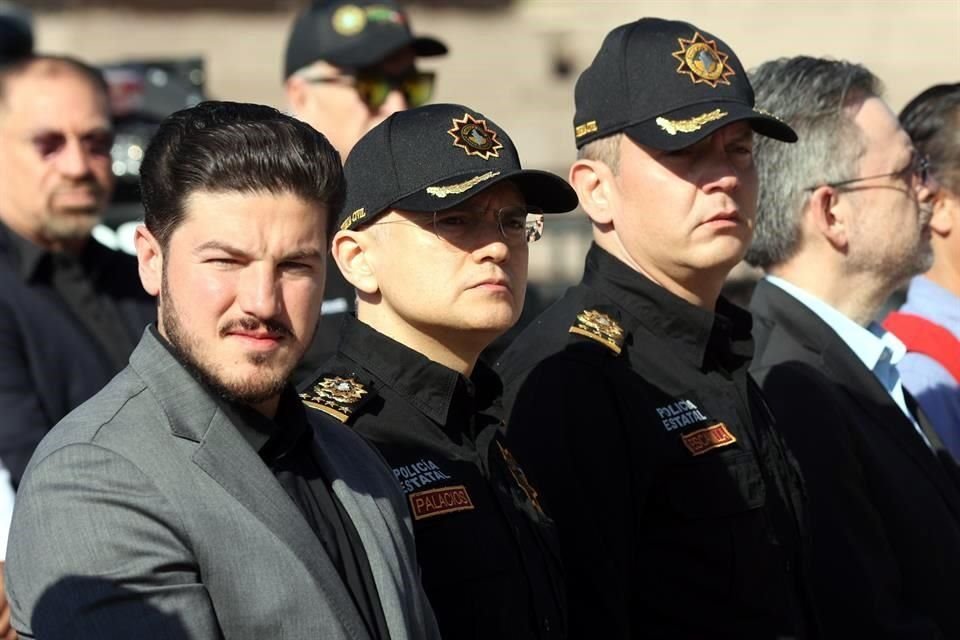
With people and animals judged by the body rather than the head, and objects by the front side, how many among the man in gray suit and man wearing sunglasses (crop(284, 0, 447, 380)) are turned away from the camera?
0

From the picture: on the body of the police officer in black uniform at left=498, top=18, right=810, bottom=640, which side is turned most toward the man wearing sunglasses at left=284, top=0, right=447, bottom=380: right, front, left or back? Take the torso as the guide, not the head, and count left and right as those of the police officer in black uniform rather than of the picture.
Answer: back

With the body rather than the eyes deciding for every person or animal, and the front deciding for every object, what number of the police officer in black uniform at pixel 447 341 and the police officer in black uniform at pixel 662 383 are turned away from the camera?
0

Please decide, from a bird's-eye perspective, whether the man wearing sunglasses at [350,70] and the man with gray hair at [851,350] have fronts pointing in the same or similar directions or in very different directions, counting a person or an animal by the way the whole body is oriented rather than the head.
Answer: same or similar directions

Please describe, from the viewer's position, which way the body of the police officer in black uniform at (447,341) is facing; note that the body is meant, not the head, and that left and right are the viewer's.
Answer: facing the viewer and to the right of the viewer

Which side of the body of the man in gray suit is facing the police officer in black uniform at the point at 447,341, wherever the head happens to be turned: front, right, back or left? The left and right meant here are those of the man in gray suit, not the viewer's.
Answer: left

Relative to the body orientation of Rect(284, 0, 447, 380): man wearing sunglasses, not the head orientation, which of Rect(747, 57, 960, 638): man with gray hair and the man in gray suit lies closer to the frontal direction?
the man with gray hair

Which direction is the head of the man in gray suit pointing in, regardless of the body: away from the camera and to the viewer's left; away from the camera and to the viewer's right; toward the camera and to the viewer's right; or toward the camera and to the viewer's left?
toward the camera and to the viewer's right

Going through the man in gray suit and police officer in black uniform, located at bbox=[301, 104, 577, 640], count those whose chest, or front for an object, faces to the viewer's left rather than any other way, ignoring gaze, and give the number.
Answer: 0

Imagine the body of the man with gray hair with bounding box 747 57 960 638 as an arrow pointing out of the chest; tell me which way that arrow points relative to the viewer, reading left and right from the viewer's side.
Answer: facing to the right of the viewer

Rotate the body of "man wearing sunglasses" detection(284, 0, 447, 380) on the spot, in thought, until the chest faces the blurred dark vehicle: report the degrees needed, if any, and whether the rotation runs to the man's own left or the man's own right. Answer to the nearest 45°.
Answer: approximately 180°

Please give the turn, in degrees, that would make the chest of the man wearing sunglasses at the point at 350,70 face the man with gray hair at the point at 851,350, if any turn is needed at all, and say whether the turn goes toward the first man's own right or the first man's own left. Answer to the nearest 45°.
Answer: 0° — they already face them

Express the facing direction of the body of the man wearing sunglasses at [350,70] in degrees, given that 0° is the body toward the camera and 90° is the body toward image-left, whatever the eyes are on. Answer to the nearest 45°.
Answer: approximately 315°

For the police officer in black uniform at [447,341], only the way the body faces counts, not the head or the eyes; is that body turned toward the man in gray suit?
no
